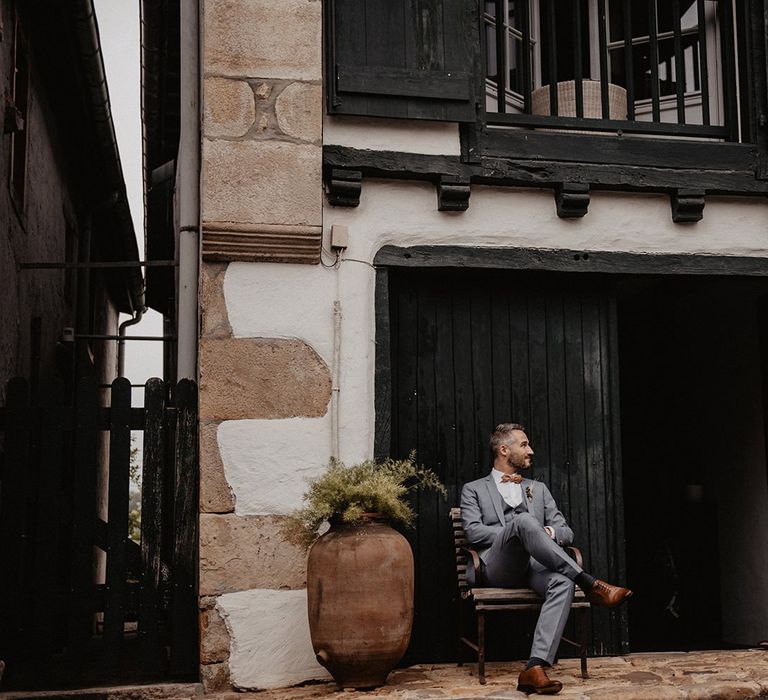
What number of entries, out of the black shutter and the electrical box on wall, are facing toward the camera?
2

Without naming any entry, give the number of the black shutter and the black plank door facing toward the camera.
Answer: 2

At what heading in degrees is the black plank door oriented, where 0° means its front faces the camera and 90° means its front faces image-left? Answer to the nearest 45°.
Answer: approximately 0°

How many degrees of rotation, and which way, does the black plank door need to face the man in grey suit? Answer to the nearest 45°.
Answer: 0° — it already faces them

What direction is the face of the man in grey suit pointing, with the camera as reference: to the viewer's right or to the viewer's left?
to the viewer's right

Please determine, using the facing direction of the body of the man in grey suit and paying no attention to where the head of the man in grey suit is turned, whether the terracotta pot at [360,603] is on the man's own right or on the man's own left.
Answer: on the man's own right
